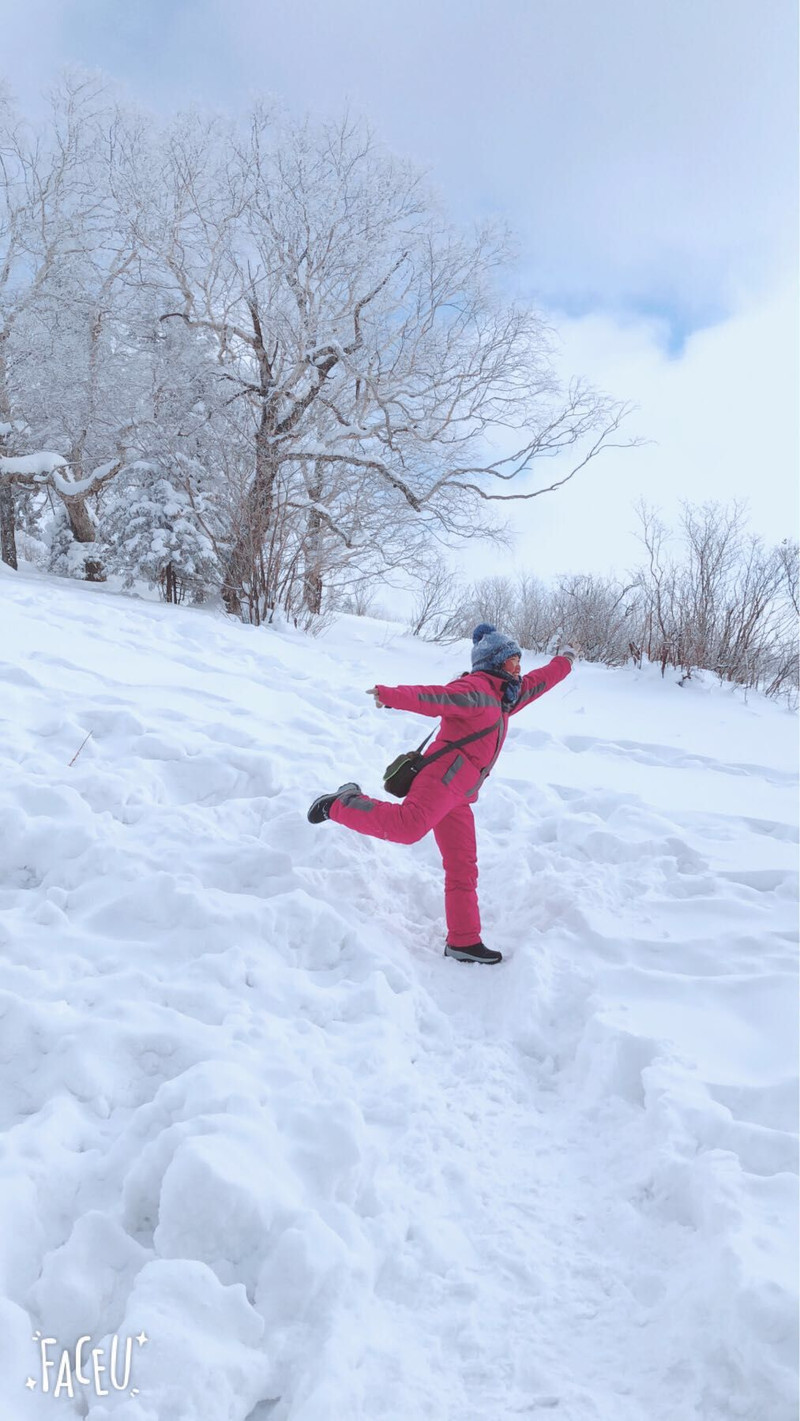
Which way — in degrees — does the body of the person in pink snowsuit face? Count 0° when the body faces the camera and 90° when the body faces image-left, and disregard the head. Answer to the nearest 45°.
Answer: approximately 270°

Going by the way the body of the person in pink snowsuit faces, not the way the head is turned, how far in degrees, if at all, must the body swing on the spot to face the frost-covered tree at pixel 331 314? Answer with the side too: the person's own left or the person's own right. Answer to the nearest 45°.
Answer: approximately 90° to the person's own left

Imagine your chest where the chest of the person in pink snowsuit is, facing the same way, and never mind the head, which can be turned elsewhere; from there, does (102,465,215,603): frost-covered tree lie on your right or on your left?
on your left

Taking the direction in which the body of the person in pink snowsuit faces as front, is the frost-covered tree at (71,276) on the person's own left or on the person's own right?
on the person's own left
